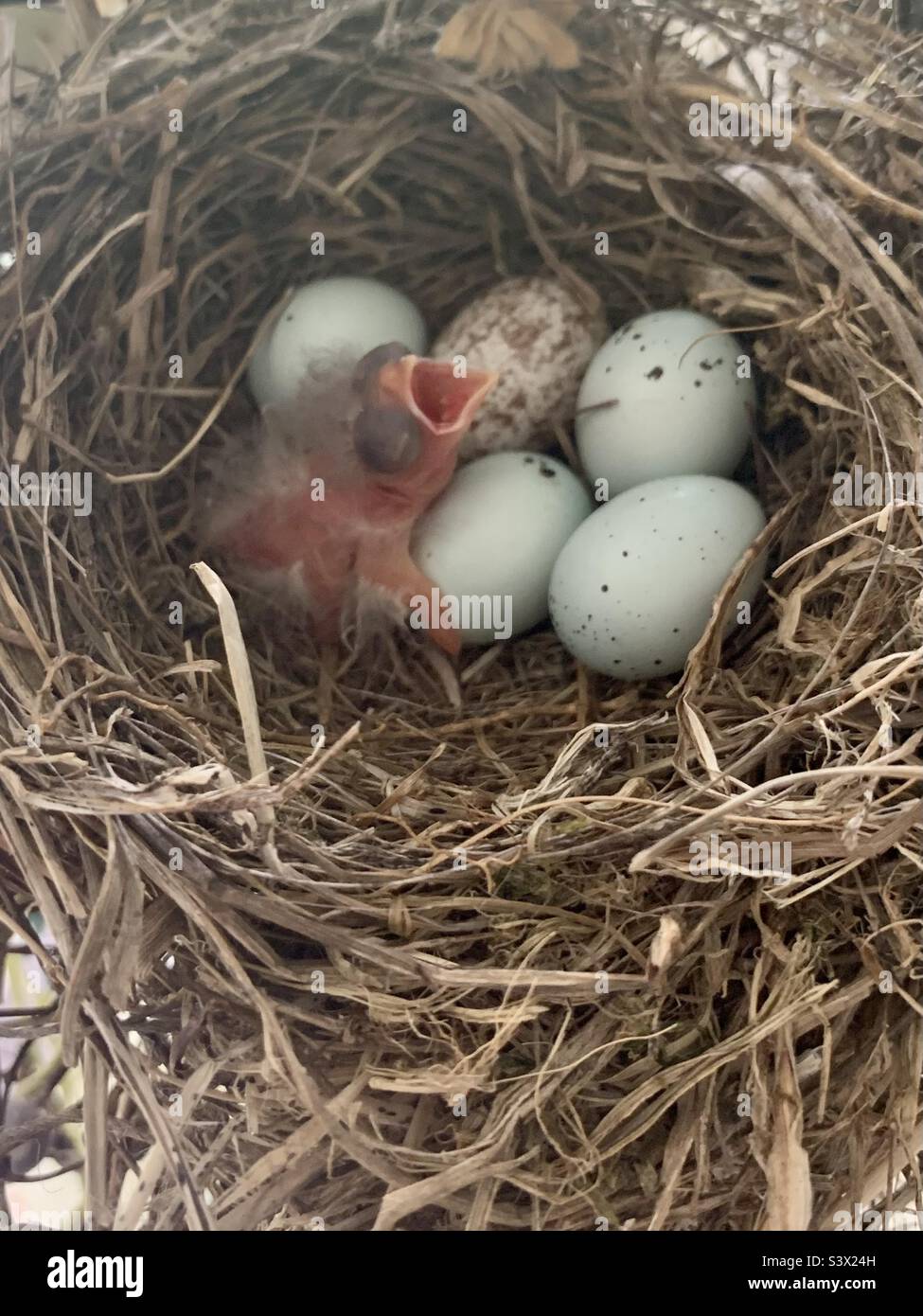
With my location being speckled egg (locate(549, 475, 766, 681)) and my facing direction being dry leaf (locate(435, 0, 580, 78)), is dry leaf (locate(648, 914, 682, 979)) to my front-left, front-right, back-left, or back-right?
back-left

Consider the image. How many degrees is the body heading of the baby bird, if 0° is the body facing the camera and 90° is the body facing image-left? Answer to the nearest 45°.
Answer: approximately 270°
